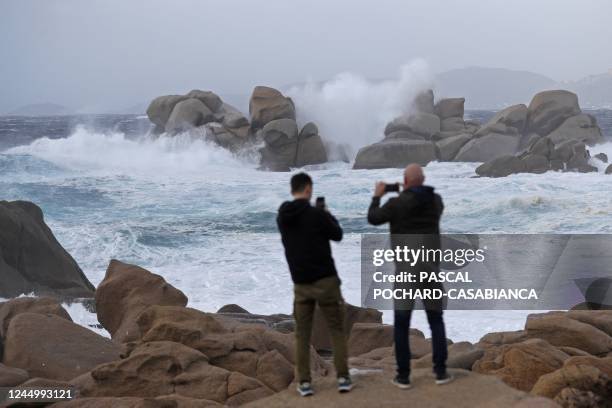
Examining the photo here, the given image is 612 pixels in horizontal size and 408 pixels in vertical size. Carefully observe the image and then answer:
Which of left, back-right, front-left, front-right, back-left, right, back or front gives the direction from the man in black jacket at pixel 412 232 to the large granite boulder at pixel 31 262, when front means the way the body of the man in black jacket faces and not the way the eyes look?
front-left

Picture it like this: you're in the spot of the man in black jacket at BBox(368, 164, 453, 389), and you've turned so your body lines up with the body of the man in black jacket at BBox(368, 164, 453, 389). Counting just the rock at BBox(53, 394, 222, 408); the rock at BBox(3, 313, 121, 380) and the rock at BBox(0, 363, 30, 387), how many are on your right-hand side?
0

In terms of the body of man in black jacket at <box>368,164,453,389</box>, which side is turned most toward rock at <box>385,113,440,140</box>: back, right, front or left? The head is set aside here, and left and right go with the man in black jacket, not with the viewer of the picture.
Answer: front

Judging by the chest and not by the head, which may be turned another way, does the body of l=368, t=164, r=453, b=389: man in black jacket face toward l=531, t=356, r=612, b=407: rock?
no

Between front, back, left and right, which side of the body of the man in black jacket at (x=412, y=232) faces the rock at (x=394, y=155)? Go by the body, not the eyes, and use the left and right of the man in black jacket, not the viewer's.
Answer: front

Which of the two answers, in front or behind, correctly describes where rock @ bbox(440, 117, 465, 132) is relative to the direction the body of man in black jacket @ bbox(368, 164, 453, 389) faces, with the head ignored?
in front

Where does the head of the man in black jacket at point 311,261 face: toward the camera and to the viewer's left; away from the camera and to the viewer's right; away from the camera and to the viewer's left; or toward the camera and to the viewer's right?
away from the camera and to the viewer's right

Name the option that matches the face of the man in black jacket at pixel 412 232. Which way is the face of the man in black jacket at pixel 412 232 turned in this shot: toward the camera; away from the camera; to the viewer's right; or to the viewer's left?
away from the camera

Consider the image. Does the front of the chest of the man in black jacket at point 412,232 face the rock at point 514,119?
yes

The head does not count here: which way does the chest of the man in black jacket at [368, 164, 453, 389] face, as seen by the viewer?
away from the camera

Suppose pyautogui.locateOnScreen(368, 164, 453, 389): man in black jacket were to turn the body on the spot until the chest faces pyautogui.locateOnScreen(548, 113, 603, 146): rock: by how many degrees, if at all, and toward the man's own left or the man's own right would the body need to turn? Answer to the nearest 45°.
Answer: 0° — they already face it

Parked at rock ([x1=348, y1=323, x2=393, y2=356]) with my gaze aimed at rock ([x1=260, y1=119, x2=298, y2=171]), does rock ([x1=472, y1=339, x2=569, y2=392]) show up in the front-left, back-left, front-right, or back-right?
back-right

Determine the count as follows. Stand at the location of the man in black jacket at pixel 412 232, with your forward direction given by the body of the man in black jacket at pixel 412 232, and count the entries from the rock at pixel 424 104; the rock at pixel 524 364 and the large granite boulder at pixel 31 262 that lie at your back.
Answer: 0

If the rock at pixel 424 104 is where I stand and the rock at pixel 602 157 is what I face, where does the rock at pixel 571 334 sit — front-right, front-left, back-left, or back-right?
front-right

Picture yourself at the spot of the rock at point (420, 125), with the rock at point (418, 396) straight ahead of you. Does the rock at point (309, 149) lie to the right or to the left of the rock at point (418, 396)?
right

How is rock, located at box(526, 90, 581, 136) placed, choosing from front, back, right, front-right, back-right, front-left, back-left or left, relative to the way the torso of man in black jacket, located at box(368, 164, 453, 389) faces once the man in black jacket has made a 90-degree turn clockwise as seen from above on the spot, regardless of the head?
left

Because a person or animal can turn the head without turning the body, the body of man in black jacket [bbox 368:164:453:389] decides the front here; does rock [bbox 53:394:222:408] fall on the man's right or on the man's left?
on the man's left

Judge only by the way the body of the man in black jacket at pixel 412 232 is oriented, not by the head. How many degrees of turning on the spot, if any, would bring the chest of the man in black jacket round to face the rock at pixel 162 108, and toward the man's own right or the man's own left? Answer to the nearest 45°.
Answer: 0° — they already face it

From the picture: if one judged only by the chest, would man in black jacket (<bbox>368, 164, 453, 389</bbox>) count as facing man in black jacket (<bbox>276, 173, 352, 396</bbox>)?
no

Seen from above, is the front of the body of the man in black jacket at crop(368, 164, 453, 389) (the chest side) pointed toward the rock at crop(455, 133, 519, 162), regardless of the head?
yes
